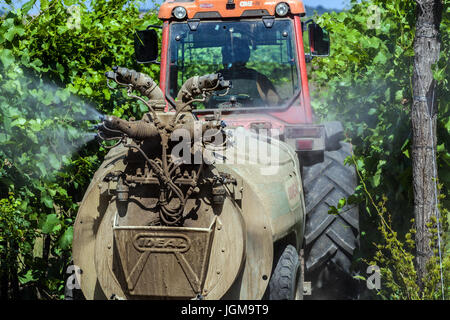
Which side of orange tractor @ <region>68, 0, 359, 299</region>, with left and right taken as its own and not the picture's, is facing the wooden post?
right

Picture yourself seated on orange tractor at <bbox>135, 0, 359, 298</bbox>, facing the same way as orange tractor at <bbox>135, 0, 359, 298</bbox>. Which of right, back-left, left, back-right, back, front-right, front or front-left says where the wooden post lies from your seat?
back-right

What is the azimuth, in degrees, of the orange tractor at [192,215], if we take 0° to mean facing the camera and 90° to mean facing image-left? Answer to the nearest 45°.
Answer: approximately 180°
